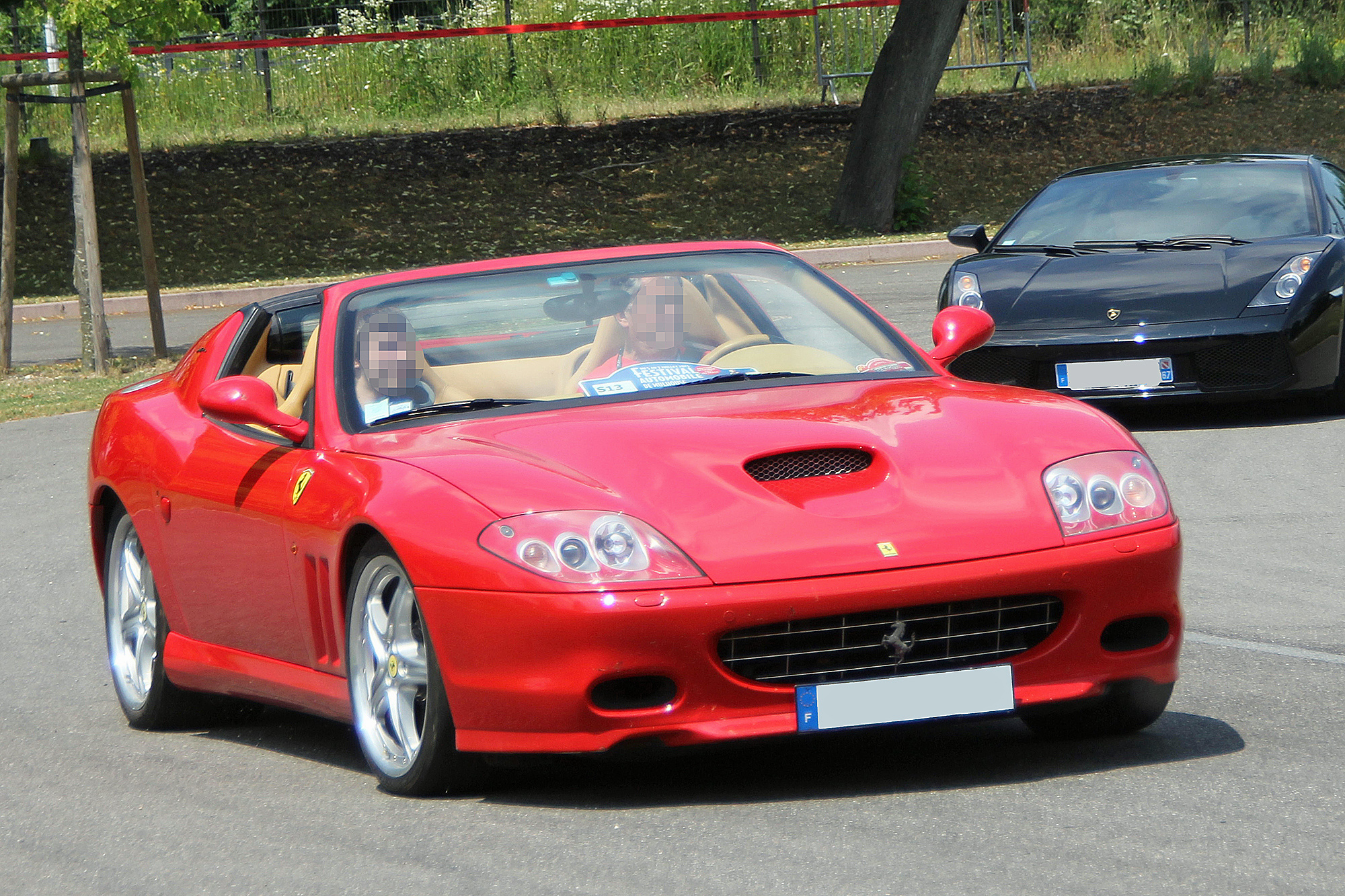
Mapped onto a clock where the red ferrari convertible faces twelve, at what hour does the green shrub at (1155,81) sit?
The green shrub is roughly at 8 o'clock from the red ferrari convertible.

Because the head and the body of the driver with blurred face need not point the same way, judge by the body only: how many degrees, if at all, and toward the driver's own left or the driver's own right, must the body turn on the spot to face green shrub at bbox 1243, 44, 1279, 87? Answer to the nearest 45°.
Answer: approximately 135° to the driver's own left

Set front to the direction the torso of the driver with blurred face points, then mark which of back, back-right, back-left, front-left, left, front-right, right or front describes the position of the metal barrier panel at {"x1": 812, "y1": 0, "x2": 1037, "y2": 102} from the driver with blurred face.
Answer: back-left

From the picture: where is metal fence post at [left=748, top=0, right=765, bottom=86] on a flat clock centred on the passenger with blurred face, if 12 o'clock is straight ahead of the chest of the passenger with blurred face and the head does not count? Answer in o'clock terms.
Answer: The metal fence post is roughly at 8 o'clock from the passenger with blurred face.

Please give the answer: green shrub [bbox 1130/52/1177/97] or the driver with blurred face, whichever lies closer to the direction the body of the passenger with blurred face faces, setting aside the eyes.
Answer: the driver with blurred face

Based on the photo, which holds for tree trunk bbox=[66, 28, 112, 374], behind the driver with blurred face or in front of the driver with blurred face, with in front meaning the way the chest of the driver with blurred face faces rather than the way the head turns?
behind

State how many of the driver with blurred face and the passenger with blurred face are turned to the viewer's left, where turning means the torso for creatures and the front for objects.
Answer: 0

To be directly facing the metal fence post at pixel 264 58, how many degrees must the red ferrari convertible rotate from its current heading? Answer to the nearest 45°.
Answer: approximately 135° to its left

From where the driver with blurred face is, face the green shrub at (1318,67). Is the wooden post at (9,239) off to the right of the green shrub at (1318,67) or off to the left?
left

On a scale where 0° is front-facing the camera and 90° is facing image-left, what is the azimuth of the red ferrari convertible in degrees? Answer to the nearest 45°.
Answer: approximately 315°

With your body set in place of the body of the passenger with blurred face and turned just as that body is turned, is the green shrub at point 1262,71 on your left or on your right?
on your left
